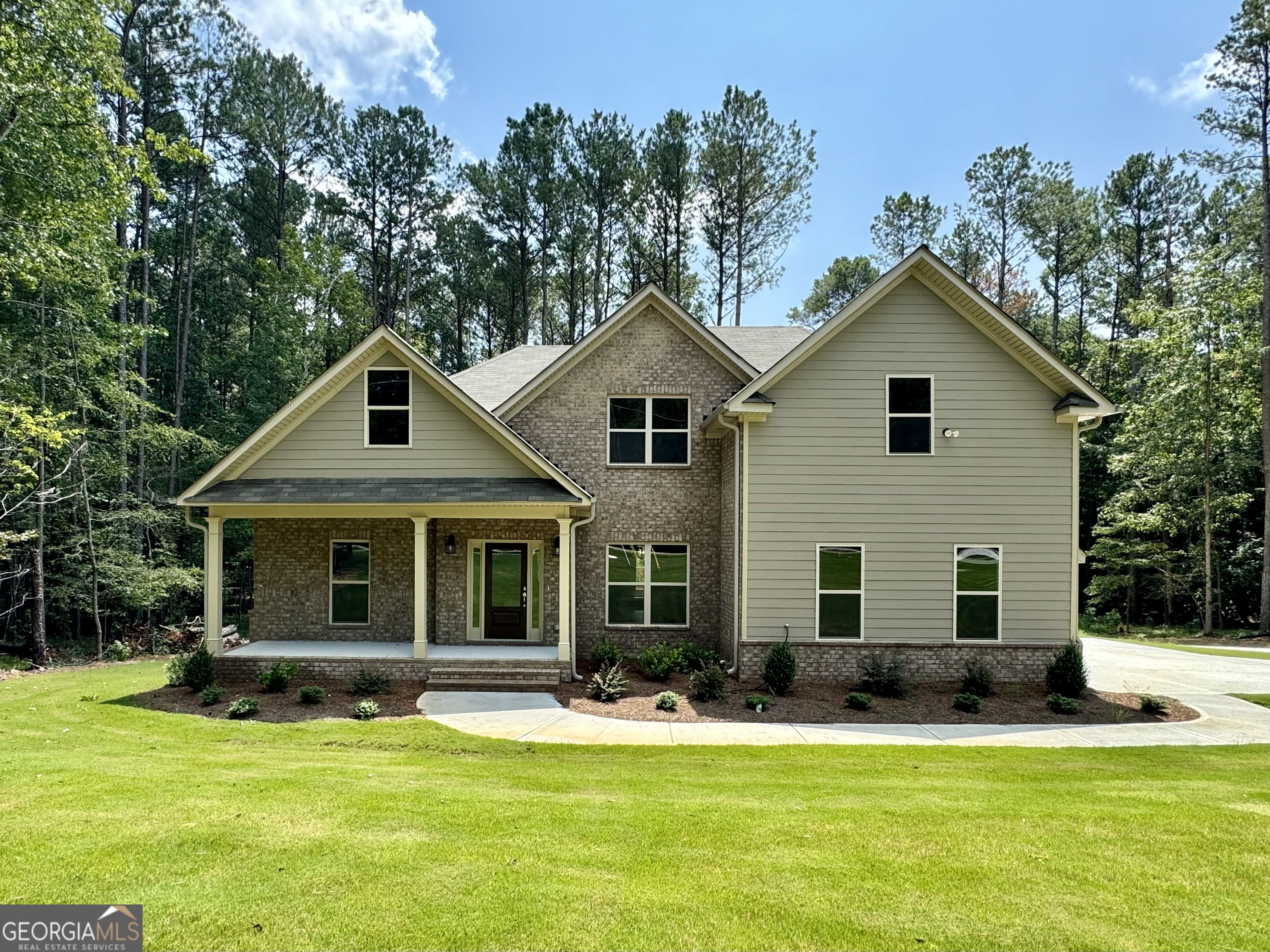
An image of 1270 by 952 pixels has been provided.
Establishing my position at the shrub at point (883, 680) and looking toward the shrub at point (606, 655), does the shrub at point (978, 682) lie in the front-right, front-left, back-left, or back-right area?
back-right

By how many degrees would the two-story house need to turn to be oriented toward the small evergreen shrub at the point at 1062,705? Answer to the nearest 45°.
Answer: approximately 45° to its left

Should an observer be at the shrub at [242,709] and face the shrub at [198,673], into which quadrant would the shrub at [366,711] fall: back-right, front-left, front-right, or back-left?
back-right

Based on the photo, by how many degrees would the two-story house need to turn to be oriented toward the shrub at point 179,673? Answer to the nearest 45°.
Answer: approximately 90° to its right

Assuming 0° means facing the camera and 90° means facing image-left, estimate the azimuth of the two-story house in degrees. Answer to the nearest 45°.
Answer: approximately 0°
